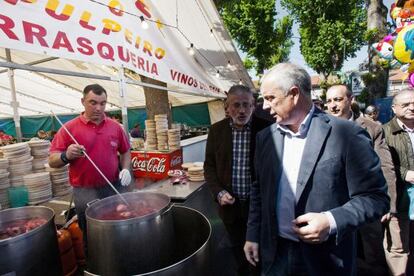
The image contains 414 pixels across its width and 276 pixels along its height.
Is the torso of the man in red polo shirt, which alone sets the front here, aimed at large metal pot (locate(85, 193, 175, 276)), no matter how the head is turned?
yes

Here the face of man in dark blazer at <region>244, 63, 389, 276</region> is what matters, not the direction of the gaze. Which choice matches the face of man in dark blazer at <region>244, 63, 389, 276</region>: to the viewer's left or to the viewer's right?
to the viewer's left

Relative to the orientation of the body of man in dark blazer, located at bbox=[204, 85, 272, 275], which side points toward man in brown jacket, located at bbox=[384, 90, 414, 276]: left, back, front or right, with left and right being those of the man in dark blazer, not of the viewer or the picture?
left

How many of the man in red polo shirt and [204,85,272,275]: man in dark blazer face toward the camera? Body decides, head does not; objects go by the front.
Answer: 2

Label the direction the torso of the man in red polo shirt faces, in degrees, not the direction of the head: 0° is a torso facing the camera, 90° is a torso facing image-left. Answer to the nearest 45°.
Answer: approximately 0°

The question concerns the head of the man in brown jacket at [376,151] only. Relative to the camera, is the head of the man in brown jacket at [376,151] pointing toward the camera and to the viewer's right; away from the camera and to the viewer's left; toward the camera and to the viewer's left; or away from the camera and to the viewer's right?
toward the camera and to the viewer's left
